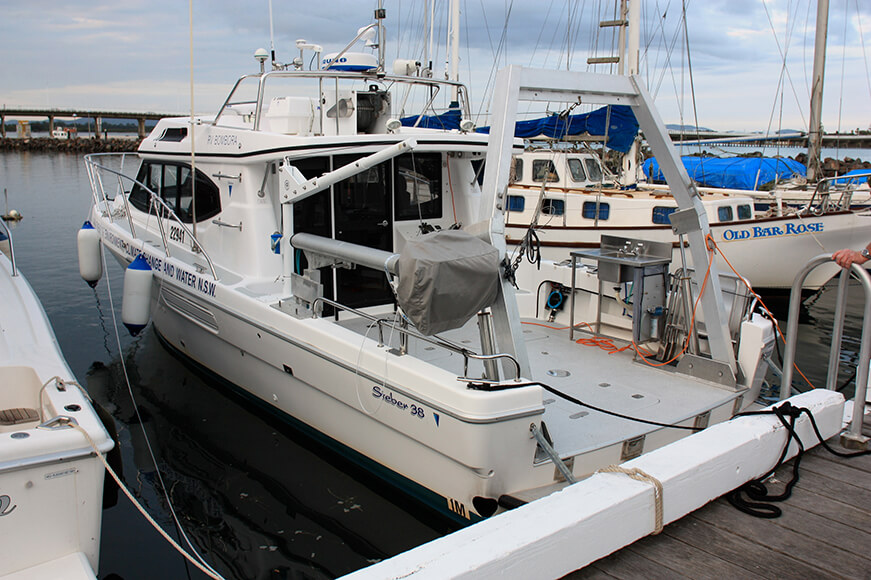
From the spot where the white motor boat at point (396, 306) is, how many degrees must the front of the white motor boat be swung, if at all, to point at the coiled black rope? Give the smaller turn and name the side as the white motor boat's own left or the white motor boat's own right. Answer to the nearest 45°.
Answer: approximately 180°

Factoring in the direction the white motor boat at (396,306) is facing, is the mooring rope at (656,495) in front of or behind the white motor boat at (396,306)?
behind

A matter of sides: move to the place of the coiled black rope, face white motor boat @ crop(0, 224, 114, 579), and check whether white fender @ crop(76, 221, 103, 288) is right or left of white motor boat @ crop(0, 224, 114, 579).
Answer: right

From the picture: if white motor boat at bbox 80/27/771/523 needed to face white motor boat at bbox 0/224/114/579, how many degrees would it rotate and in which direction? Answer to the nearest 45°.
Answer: approximately 90° to its left

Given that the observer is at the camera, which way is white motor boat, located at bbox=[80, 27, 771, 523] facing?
facing away from the viewer and to the left of the viewer
